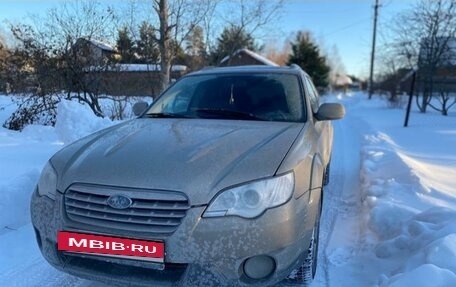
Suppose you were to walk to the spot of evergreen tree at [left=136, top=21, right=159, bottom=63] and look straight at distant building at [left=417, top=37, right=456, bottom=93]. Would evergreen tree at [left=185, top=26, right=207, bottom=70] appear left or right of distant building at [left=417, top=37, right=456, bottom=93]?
left

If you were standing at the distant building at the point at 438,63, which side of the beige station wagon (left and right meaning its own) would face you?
back

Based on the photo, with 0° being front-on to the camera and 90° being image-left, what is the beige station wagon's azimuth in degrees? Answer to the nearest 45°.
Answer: approximately 45°

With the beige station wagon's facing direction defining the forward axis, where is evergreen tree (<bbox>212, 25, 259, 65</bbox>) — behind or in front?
behind

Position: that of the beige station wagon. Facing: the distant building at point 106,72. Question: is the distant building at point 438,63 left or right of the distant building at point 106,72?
right

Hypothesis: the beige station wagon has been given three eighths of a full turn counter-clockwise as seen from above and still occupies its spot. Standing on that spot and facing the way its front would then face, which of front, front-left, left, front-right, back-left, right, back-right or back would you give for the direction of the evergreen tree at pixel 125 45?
left

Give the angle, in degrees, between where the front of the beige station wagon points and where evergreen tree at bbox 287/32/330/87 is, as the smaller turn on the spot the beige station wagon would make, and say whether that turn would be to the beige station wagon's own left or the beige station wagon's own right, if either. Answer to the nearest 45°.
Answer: approximately 135° to the beige station wagon's own right

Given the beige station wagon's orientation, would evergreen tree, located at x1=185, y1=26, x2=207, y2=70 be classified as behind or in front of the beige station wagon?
behind

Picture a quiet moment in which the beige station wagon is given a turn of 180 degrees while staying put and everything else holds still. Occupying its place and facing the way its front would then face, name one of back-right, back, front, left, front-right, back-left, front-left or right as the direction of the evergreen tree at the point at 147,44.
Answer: front-left

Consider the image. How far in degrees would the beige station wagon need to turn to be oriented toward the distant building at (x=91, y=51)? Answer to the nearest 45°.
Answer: approximately 135° to its right

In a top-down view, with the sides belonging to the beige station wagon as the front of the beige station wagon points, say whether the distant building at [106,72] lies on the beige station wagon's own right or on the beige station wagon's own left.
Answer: on the beige station wagon's own right
